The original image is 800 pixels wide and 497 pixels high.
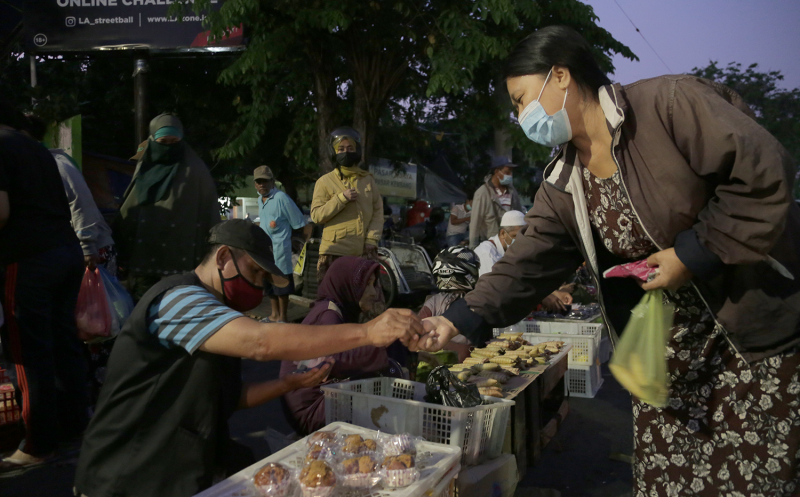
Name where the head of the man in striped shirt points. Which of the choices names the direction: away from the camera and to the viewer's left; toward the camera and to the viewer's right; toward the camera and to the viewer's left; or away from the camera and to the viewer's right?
toward the camera and to the viewer's right

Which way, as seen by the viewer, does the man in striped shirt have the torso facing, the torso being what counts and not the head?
to the viewer's right

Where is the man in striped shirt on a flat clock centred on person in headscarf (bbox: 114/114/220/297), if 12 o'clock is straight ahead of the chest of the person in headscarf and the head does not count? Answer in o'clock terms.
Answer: The man in striped shirt is roughly at 12 o'clock from the person in headscarf.

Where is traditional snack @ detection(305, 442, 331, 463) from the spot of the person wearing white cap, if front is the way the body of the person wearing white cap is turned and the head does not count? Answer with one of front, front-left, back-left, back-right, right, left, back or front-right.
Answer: right

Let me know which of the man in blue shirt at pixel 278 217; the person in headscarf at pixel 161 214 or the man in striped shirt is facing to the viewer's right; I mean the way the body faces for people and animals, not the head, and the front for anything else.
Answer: the man in striped shirt

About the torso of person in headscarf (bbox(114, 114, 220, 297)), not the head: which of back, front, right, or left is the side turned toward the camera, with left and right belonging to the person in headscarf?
front

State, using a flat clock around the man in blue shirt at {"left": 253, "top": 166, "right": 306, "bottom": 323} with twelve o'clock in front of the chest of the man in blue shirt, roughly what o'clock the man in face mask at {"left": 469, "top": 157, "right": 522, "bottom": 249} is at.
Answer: The man in face mask is roughly at 8 o'clock from the man in blue shirt.
